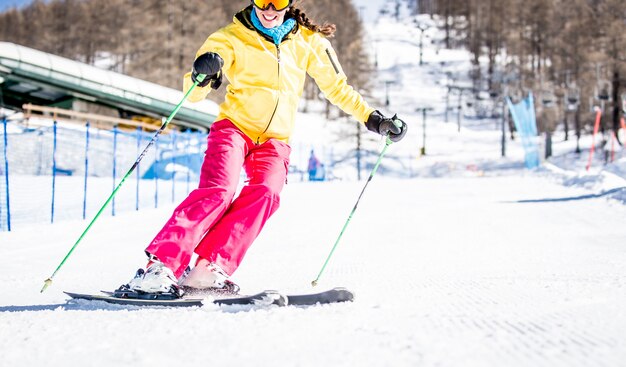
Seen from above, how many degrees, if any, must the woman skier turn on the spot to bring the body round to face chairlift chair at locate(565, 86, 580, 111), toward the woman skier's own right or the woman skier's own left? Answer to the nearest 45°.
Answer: approximately 135° to the woman skier's own left

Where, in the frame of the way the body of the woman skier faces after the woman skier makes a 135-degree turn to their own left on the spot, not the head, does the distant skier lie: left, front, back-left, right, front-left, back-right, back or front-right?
front-left

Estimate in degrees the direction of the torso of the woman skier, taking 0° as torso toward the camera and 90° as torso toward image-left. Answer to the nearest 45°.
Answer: approximately 0°

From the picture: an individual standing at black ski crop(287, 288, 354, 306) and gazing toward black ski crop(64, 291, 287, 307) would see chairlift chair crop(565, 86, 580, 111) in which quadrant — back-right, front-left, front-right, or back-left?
back-right
